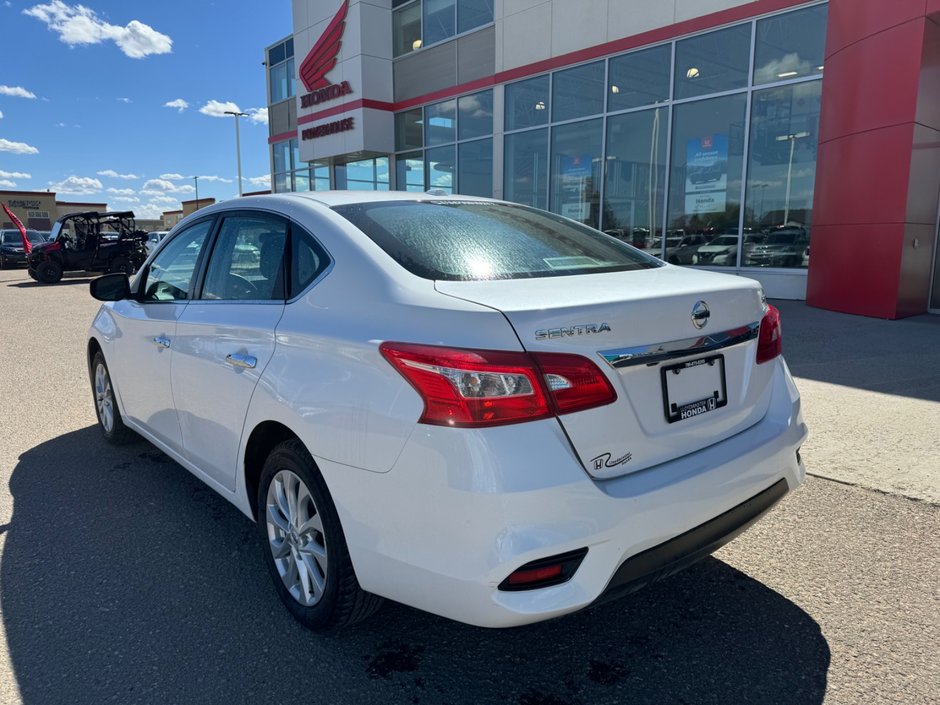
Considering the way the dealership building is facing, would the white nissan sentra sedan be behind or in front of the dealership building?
in front

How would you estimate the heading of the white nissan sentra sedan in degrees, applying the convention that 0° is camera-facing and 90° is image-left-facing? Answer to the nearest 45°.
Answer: approximately 135°

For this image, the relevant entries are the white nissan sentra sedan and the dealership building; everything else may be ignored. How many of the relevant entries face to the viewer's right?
0

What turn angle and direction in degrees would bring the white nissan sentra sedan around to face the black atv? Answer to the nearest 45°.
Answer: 0° — it already faces it

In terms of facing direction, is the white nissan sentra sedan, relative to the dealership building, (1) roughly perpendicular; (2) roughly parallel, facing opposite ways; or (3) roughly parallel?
roughly perpendicular

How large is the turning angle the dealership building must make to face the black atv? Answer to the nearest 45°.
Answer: approximately 45° to its right

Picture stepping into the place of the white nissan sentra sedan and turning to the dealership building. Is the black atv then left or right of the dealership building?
left

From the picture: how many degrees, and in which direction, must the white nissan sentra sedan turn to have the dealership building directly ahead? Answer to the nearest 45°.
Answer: approximately 45° to its right

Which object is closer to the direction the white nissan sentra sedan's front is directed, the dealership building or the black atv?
the black atv
